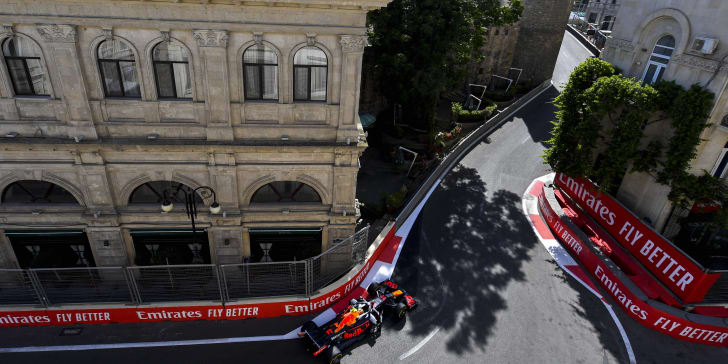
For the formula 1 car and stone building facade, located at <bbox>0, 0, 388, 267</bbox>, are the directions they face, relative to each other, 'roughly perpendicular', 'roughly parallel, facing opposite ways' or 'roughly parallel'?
roughly perpendicular

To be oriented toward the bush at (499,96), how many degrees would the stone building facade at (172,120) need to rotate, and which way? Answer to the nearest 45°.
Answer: approximately 135° to its left

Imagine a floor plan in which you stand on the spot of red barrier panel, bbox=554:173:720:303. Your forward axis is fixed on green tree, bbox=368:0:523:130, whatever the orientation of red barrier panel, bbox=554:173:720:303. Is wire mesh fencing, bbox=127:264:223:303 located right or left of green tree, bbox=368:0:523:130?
left

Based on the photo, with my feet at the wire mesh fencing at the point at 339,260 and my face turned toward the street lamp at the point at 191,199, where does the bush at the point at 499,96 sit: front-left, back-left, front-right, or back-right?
back-right

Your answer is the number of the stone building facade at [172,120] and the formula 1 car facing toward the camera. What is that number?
1

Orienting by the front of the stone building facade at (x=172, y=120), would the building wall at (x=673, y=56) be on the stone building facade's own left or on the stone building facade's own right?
on the stone building facade's own left

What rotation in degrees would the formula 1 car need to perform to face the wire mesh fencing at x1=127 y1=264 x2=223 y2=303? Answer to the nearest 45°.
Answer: approximately 135° to its left

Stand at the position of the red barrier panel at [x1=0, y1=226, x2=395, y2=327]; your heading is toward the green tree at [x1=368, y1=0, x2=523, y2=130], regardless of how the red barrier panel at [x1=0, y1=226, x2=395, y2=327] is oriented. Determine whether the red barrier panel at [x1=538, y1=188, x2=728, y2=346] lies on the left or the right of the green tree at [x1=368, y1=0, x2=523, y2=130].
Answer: right

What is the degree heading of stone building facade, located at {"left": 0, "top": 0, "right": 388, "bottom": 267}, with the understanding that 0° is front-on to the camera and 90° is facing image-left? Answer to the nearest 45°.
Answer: approximately 0°

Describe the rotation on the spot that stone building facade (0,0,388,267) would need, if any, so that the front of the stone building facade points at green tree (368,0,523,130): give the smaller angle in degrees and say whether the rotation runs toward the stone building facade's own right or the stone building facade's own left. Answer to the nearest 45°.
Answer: approximately 135° to the stone building facade's own left
